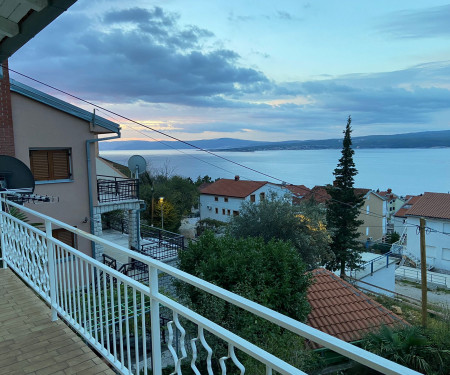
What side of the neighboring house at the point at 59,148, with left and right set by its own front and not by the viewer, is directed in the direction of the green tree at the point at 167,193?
left

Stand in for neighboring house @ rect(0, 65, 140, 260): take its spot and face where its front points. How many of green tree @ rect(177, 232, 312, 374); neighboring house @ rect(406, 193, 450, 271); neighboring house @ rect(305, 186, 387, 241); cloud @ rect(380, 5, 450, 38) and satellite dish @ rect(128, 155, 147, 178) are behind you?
0

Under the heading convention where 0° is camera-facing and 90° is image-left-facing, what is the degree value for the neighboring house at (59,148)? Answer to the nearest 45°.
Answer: approximately 270°

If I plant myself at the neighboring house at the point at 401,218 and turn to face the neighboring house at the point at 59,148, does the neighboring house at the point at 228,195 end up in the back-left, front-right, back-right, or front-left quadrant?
front-right

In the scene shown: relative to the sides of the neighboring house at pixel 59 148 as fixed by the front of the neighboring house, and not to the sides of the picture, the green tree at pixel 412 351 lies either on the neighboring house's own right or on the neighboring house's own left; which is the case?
on the neighboring house's own right

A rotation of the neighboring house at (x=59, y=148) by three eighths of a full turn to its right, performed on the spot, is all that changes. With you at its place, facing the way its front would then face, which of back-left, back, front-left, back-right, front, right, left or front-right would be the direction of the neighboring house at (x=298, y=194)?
back

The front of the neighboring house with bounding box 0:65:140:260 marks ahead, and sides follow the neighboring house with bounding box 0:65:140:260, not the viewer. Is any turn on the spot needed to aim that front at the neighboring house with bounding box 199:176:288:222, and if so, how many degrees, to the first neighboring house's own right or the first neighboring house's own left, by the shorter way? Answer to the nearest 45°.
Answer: approximately 45° to the first neighboring house's own left

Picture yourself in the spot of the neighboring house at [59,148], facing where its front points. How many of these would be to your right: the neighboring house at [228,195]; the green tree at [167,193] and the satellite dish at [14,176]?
1
